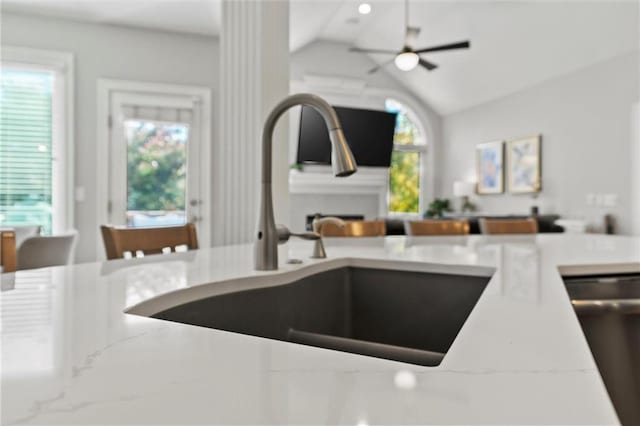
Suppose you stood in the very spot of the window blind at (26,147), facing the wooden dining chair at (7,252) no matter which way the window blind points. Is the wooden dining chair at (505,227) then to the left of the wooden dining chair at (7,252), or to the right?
left

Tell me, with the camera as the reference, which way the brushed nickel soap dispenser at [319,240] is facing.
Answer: facing to the right of the viewer

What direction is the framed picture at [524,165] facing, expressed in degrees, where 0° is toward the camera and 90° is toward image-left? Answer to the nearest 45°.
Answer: approximately 45°

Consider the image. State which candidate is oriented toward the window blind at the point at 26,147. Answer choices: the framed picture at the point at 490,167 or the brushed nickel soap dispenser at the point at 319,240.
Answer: the framed picture

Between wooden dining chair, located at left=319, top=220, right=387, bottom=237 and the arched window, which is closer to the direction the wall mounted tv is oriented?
the wooden dining chair

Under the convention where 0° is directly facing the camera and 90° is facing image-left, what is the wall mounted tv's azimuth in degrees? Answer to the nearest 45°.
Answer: approximately 0°

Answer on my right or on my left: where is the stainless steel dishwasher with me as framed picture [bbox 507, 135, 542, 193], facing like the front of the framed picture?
on my left

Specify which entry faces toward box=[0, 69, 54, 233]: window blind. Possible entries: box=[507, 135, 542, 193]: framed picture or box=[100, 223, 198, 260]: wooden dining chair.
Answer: the framed picture

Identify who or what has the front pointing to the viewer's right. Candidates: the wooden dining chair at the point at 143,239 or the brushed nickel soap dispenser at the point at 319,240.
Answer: the brushed nickel soap dispenser

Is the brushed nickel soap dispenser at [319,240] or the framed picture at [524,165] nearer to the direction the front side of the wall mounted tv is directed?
the brushed nickel soap dispenser

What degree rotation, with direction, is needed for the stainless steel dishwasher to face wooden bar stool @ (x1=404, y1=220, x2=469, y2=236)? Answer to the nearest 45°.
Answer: approximately 135° to its right
